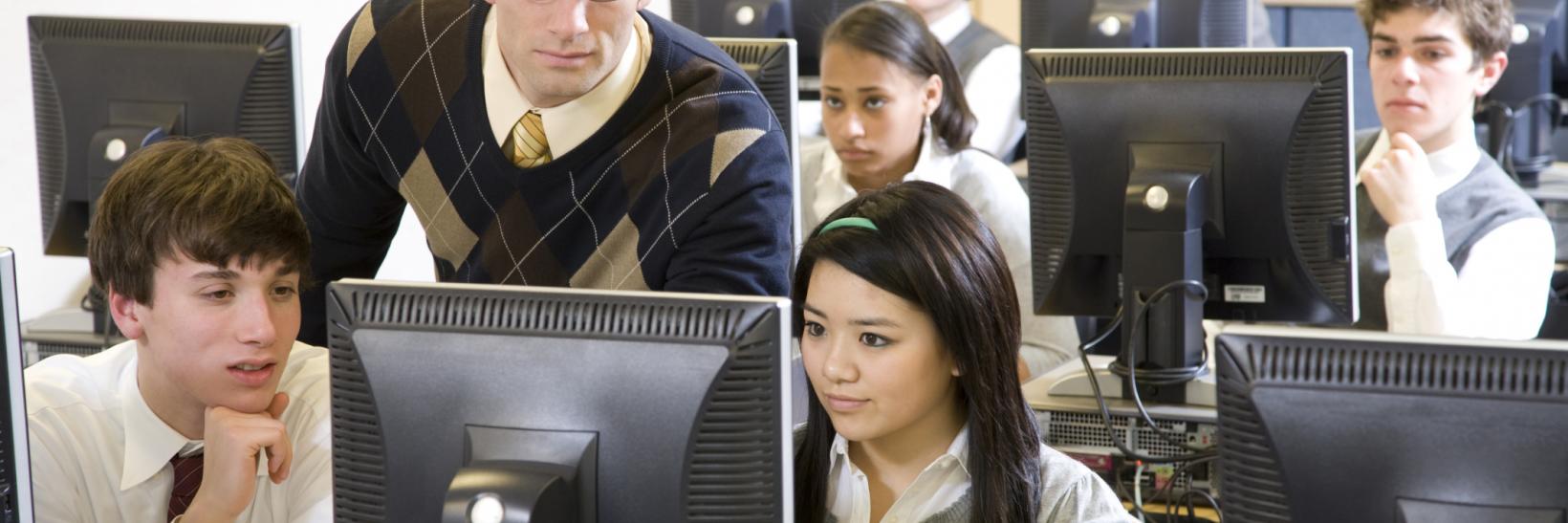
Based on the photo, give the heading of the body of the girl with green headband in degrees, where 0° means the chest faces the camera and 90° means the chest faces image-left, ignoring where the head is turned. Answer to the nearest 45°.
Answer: approximately 45°

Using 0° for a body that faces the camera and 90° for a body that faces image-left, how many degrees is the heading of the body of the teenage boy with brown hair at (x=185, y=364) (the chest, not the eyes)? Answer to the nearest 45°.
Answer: approximately 315°

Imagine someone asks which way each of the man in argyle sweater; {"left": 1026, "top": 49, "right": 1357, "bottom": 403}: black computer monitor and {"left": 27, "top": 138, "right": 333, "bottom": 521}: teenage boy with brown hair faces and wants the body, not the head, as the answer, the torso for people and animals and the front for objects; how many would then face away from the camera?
1

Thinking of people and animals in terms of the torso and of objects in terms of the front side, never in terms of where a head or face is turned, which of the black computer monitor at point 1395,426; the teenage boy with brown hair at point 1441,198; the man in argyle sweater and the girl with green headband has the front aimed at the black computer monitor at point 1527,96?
the black computer monitor at point 1395,426

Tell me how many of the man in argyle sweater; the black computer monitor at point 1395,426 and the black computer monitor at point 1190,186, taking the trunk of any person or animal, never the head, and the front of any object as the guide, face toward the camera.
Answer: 1

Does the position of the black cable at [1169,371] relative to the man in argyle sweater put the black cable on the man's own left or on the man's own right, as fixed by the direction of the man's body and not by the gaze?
on the man's own left

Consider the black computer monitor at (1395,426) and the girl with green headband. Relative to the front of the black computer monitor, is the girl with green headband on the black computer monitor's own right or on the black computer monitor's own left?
on the black computer monitor's own left

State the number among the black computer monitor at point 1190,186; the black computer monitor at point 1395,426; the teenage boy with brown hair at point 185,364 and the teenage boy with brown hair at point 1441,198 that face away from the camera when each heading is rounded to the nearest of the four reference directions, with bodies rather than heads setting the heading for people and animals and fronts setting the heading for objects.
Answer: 2

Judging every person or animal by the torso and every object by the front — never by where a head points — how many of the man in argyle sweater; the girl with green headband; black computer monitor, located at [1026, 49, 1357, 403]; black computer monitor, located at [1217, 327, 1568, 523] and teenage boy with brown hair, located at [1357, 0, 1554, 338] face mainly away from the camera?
2

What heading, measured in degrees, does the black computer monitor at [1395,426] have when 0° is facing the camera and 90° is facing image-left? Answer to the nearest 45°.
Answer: approximately 180°

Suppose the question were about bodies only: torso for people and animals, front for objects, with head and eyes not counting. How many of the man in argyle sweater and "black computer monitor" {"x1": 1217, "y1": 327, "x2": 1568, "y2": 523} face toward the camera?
1

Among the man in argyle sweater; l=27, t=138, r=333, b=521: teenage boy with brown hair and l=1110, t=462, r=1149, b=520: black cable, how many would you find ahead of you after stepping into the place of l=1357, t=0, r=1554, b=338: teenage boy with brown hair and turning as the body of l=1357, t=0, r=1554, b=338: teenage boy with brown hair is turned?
3

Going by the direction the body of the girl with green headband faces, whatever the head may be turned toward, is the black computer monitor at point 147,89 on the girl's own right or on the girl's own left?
on the girl's own right
